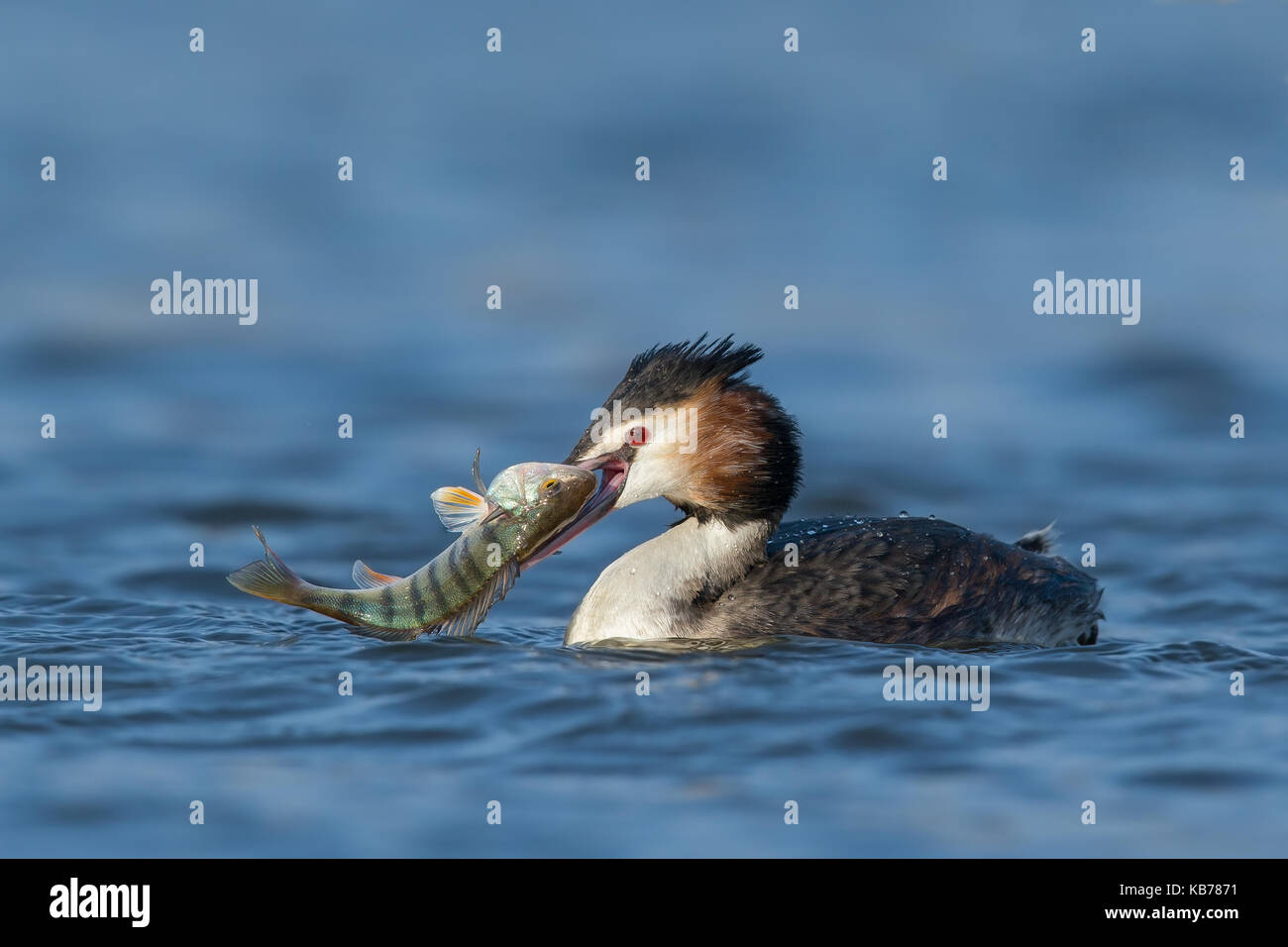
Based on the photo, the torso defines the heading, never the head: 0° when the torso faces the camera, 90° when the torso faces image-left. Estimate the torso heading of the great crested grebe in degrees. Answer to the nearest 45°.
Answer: approximately 90°
